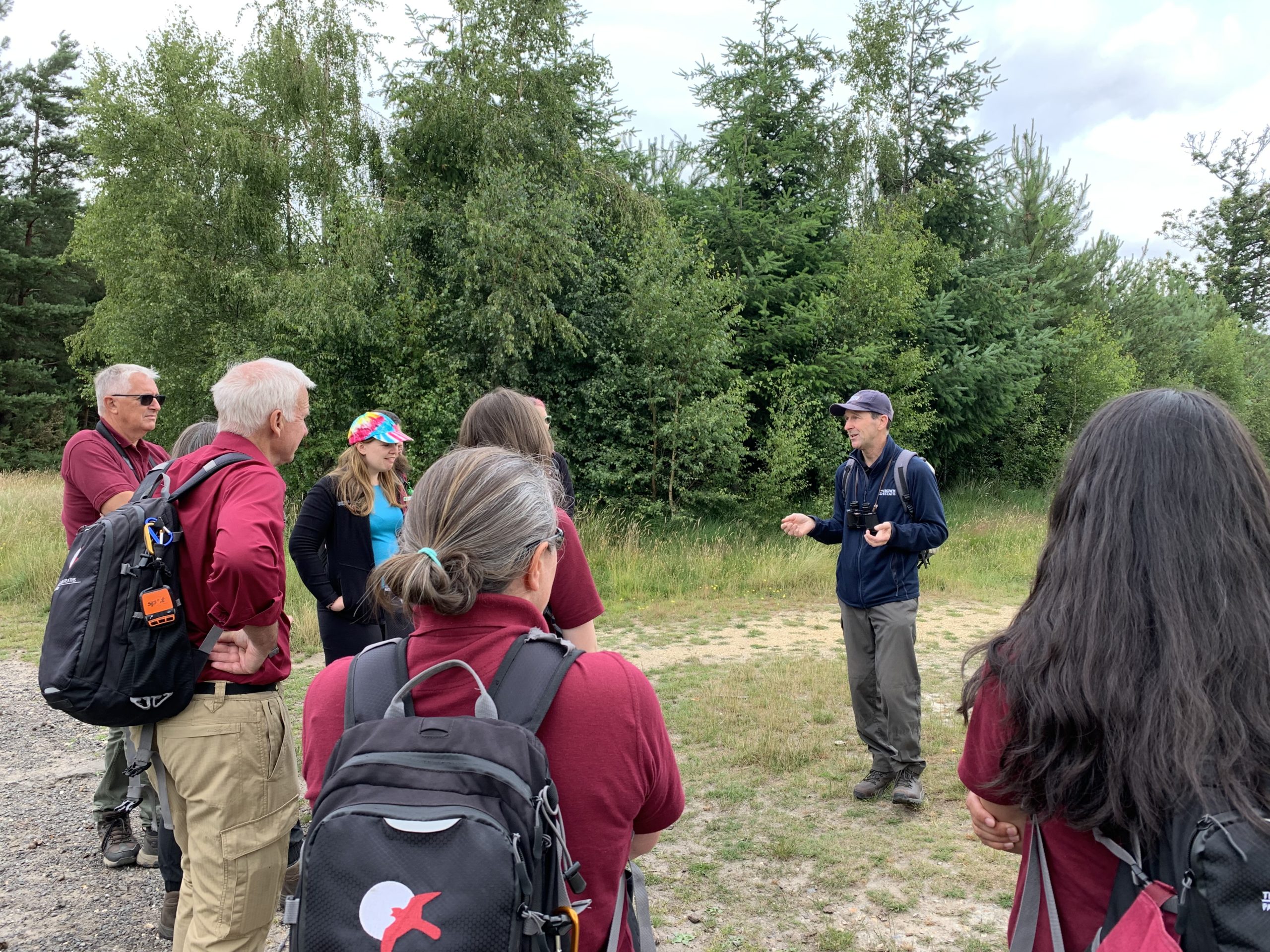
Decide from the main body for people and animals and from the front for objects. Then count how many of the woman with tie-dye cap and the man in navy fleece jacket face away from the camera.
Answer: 0

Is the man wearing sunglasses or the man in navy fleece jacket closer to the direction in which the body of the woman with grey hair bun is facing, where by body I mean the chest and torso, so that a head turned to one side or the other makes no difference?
the man in navy fleece jacket

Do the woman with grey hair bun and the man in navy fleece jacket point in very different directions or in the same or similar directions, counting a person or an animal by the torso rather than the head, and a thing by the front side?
very different directions

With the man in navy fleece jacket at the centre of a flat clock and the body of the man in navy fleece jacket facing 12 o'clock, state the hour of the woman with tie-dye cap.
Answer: The woman with tie-dye cap is roughly at 1 o'clock from the man in navy fleece jacket.

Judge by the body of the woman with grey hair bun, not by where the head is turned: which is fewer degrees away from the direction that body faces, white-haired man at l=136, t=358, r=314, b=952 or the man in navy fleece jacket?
the man in navy fleece jacket

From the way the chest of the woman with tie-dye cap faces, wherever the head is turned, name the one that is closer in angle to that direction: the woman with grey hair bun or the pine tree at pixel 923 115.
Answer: the woman with grey hair bun

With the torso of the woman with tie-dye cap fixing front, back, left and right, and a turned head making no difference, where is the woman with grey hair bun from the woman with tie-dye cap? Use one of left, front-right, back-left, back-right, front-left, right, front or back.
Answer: front-right

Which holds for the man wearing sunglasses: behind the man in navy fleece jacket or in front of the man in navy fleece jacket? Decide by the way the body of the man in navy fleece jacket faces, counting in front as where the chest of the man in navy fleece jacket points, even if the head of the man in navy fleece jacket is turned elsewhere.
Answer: in front

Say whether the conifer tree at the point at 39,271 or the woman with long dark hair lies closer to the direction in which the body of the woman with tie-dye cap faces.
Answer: the woman with long dark hair

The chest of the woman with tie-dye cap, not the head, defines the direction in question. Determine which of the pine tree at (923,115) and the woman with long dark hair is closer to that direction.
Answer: the woman with long dark hair

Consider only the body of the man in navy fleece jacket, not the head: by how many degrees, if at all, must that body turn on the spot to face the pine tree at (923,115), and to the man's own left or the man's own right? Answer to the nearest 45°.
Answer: approximately 135° to the man's own right

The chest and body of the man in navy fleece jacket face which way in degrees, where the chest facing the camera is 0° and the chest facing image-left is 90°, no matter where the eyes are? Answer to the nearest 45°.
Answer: approximately 45°

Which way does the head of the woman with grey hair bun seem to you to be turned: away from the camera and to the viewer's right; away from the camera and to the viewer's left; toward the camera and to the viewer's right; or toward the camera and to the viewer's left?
away from the camera and to the viewer's right

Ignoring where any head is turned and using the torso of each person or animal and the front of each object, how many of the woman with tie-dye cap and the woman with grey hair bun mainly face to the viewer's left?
0

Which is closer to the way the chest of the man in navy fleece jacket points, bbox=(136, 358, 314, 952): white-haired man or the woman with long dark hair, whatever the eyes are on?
the white-haired man
